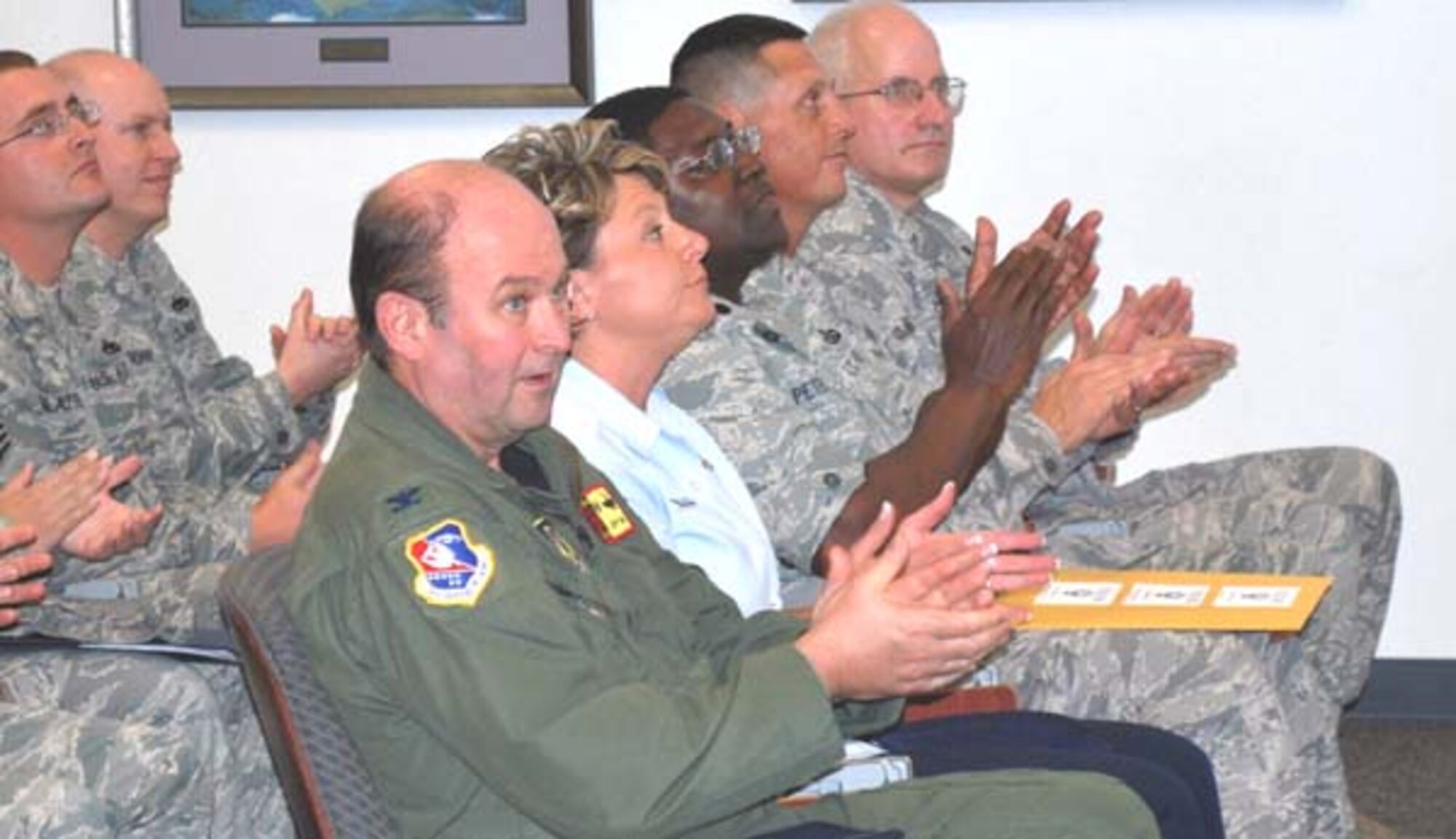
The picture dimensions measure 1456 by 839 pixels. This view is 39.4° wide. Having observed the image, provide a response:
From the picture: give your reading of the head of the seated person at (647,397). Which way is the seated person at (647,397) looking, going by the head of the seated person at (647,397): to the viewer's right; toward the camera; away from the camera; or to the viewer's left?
to the viewer's right

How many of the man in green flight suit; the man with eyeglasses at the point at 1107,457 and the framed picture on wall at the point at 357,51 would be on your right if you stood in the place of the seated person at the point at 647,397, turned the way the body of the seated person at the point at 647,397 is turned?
1

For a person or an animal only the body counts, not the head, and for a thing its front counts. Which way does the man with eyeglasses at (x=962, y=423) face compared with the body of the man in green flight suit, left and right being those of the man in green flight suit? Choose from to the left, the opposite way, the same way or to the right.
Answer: the same way

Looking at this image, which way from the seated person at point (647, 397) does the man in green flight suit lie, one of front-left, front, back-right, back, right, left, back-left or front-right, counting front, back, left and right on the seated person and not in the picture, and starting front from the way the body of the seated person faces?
right

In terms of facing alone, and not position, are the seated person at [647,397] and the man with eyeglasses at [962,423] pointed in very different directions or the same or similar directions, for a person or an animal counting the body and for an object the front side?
same or similar directions

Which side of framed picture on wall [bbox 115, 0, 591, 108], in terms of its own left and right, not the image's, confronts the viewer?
front

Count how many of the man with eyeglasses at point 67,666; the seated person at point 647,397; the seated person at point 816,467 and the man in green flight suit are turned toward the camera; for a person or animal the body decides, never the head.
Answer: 0

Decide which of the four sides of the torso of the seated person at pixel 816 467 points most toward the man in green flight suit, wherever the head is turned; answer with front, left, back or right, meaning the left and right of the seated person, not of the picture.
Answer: right

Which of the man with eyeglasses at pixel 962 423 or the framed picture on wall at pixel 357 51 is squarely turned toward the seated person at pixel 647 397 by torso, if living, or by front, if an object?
the framed picture on wall

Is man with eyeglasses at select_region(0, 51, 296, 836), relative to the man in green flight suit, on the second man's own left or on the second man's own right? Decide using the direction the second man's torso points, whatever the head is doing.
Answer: on the second man's own left

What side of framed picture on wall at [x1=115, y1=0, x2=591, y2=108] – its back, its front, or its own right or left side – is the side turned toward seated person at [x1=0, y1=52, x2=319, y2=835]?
front

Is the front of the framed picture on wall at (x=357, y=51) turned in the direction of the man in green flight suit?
yes

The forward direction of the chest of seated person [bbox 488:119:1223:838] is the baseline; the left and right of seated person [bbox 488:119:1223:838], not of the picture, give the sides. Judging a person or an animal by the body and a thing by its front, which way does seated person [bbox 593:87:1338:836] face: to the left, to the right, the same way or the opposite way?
the same way

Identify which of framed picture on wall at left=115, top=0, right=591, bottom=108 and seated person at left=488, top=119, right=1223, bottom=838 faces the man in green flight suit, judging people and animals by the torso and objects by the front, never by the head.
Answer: the framed picture on wall

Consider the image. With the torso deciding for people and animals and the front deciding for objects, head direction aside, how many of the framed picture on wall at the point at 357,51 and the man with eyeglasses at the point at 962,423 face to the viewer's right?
1

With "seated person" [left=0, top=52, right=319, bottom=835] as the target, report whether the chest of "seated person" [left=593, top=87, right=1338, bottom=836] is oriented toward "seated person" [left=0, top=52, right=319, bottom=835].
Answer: no

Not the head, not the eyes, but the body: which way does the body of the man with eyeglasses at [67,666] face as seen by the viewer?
to the viewer's right

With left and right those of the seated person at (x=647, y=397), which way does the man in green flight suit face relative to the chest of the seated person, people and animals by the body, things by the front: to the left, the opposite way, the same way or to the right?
the same way

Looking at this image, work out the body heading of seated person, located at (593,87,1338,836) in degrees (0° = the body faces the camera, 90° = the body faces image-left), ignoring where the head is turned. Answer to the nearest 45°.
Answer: approximately 270°

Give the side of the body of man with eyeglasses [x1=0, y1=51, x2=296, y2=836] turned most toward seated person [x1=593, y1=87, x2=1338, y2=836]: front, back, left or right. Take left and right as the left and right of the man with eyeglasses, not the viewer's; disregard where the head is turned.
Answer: front

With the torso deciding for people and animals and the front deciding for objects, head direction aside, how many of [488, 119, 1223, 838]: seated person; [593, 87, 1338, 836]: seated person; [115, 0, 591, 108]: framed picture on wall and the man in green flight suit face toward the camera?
1
